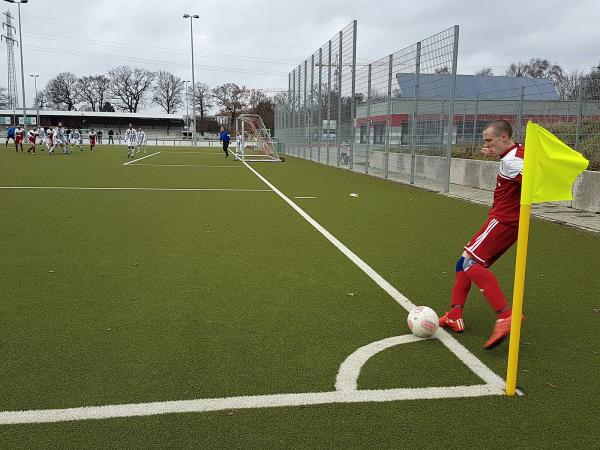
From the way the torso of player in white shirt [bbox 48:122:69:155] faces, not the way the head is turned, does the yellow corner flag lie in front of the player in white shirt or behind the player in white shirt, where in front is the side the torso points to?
in front

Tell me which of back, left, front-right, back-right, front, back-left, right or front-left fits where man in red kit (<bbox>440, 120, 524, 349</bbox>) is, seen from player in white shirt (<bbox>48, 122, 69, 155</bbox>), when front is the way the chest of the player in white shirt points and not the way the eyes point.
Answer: front

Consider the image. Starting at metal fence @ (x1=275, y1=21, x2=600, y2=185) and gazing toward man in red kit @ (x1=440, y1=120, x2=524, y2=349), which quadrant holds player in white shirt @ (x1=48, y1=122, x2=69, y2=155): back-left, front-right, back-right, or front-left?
back-right

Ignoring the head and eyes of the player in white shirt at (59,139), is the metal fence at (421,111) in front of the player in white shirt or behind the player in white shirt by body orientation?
in front

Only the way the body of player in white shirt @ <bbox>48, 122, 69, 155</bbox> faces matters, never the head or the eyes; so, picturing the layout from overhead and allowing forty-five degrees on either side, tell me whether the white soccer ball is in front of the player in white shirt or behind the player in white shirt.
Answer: in front

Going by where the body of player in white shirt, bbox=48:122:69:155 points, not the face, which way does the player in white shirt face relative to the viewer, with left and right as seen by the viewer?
facing the viewer

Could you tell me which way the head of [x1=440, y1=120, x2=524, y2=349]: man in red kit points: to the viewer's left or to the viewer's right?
to the viewer's left

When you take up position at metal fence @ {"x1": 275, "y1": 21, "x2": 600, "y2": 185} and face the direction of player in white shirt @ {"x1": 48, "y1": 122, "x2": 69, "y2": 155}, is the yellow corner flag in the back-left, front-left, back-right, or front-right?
back-left
